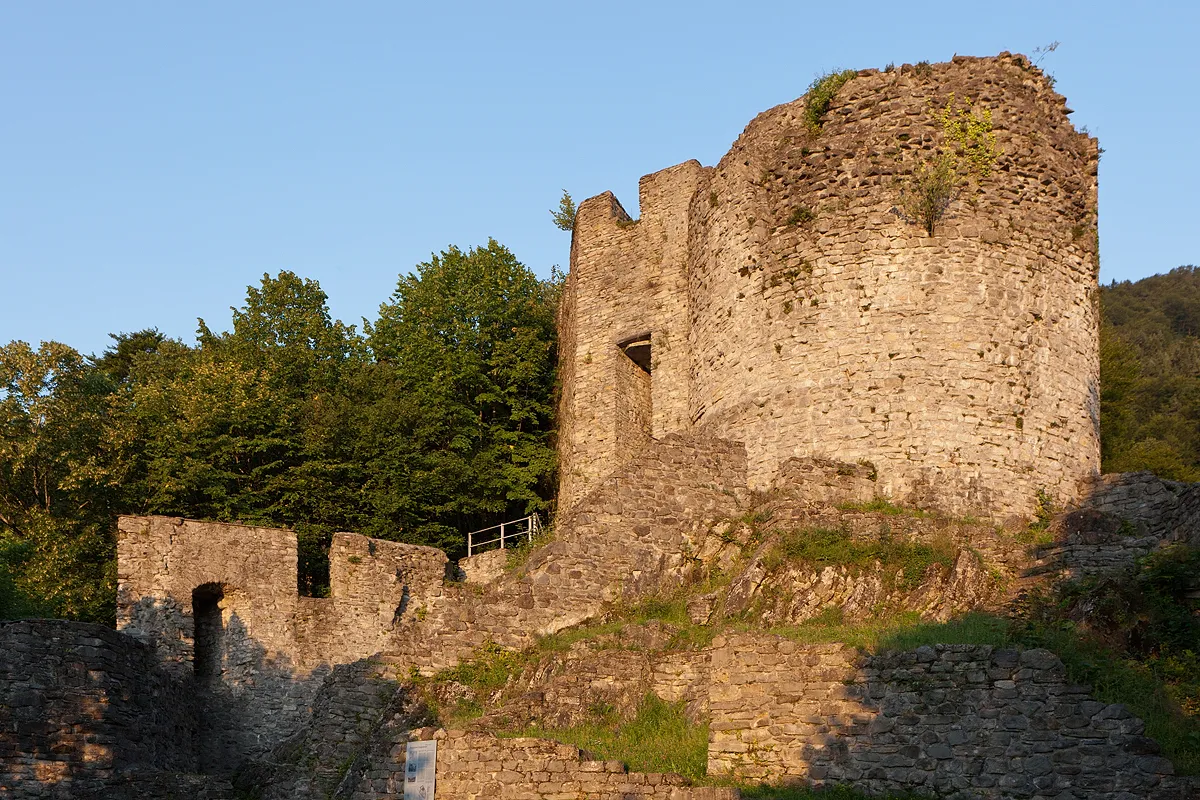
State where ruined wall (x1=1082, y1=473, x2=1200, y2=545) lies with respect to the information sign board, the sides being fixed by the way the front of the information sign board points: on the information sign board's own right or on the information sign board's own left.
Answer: on the information sign board's own left

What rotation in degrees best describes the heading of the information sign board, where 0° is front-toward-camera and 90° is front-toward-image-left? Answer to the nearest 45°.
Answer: approximately 0°

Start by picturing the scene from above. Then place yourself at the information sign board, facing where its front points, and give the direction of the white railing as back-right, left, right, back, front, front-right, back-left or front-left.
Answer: back

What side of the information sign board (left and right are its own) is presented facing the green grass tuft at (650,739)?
left

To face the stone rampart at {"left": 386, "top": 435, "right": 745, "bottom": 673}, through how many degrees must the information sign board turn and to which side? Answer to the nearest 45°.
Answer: approximately 135° to its left

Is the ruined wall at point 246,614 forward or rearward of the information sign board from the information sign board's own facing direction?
rearward

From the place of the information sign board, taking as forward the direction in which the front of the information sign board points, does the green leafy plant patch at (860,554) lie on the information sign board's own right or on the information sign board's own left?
on the information sign board's own left

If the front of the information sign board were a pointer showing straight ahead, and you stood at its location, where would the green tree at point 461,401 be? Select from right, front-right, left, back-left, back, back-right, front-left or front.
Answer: back
